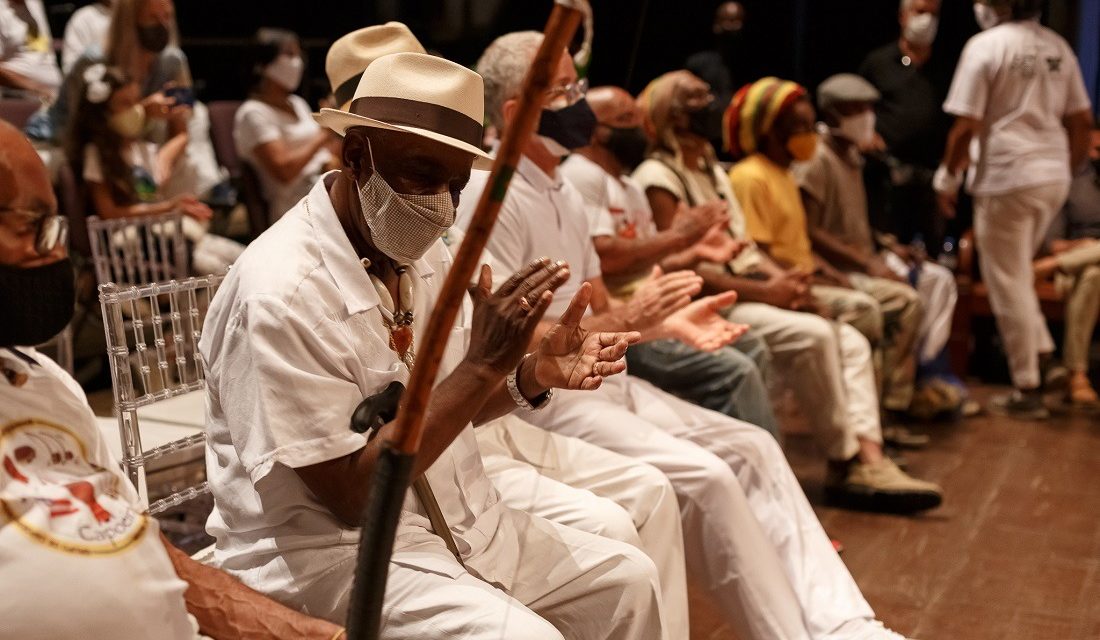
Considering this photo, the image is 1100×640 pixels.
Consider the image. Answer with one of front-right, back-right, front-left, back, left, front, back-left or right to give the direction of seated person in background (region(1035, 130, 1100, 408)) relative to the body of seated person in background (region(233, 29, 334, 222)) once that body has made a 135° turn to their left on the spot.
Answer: right

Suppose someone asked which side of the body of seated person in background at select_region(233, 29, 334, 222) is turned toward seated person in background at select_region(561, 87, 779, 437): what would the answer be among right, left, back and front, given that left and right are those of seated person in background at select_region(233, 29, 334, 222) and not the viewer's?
front

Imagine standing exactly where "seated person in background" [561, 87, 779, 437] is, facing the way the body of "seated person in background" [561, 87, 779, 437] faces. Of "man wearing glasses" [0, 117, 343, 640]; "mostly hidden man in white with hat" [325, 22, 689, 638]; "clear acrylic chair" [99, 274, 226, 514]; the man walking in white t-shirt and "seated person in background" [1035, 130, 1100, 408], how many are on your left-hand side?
2

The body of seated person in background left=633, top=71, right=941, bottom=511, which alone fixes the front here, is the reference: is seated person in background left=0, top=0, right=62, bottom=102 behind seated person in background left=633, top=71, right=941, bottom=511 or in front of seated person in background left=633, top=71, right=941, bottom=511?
behind

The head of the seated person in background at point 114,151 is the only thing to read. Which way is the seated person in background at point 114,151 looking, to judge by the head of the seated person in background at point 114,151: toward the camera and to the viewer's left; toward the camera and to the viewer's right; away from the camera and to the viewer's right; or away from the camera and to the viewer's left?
toward the camera and to the viewer's right

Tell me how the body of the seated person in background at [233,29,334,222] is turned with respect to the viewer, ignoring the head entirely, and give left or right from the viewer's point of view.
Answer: facing the viewer and to the right of the viewer

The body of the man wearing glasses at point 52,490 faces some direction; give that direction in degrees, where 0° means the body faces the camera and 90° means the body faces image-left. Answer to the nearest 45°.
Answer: approximately 315°

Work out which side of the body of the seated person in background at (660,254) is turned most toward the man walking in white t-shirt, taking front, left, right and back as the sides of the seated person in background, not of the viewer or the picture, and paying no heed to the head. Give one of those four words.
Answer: left

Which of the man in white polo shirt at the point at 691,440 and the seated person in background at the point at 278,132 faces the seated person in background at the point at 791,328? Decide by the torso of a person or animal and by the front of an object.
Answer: the seated person in background at the point at 278,132

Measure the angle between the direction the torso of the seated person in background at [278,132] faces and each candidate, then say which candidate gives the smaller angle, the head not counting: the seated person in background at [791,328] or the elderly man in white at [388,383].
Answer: the seated person in background
